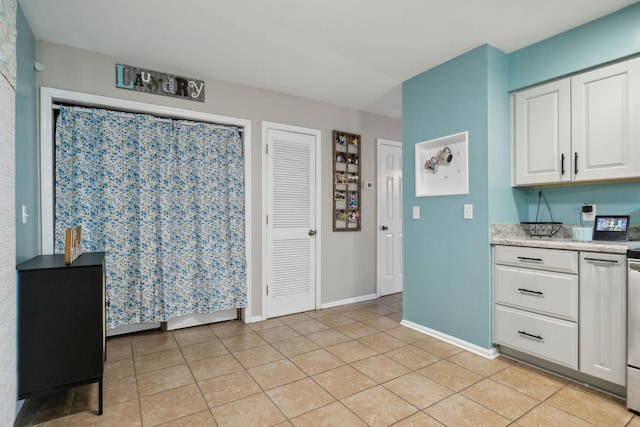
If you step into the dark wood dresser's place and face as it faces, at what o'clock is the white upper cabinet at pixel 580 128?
The white upper cabinet is roughly at 1 o'clock from the dark wood dresser.

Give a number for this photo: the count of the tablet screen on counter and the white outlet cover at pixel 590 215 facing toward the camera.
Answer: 2

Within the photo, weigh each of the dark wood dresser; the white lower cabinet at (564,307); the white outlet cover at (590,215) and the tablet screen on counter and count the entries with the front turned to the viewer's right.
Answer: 1

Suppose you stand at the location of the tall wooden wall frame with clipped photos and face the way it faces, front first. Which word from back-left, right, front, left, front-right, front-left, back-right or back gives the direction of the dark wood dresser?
right

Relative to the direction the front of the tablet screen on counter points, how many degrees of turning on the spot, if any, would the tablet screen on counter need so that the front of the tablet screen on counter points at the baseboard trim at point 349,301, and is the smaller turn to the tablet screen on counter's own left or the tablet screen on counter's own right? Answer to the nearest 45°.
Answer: approximately 90° to the tablet screen on counter's own right

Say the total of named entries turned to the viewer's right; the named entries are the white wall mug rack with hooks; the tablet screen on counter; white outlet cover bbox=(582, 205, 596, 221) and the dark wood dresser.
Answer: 1

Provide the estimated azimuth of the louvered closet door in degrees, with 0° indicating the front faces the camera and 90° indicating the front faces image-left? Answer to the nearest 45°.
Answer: approximately 315°

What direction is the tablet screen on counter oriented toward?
toward the camera

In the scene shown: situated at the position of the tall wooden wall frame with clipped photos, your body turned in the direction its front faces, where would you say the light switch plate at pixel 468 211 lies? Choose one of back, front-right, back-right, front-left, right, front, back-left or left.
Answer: front

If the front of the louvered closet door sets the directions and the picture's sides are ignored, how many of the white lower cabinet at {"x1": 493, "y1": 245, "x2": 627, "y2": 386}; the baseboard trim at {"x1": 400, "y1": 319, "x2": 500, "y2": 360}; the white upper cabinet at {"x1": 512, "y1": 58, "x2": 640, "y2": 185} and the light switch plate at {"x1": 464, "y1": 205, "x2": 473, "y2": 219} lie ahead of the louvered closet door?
4

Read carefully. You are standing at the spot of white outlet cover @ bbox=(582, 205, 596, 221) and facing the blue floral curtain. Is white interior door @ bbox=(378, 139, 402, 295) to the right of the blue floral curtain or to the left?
right

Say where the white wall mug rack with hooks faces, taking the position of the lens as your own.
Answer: facing the viewer and to the left of the viewer
